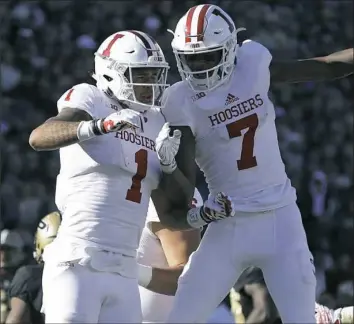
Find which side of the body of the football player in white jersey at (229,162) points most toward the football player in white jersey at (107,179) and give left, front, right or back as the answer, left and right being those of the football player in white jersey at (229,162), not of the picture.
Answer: right

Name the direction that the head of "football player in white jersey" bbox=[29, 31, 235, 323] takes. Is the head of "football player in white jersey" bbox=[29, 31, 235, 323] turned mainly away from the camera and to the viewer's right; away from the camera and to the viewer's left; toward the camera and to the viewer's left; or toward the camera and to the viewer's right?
toward the camera and to the viewer's right

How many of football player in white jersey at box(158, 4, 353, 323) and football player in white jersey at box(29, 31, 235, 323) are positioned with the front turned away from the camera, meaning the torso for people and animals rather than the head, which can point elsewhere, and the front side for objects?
0

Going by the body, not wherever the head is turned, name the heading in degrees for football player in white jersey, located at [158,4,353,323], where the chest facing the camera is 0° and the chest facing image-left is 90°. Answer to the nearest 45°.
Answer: approximately 0°

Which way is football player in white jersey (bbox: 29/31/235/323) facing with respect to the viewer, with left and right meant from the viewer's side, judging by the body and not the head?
facing the viewer and to the right of the viewer

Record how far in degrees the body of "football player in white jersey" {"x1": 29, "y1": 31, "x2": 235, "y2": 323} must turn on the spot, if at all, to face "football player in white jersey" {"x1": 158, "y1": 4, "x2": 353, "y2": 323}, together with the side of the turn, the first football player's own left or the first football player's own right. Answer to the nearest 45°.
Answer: approximately 45° to the first football player's own left
